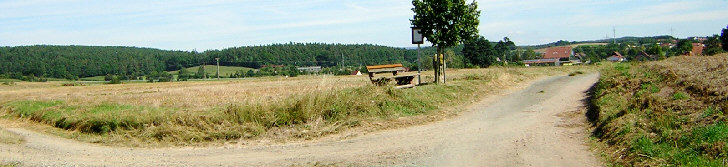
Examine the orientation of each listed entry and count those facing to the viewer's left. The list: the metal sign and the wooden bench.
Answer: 0

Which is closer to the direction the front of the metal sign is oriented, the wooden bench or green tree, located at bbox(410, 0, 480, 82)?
the wooden bench

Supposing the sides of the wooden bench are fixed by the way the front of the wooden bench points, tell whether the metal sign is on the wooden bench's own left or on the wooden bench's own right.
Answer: on the wooden bench's own left

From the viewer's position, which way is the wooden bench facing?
facing the viewer and to the right of the viewer

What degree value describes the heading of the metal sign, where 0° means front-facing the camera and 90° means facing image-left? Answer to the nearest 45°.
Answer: approximately 0°

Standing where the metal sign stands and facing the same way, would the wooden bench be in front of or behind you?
in front

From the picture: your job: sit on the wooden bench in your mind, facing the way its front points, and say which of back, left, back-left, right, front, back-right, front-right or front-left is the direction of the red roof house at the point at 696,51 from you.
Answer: left

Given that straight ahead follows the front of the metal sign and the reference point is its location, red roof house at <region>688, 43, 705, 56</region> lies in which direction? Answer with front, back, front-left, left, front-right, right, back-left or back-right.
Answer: back-left

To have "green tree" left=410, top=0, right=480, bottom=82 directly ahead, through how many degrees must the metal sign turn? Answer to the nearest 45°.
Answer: approximately 45° to its left
